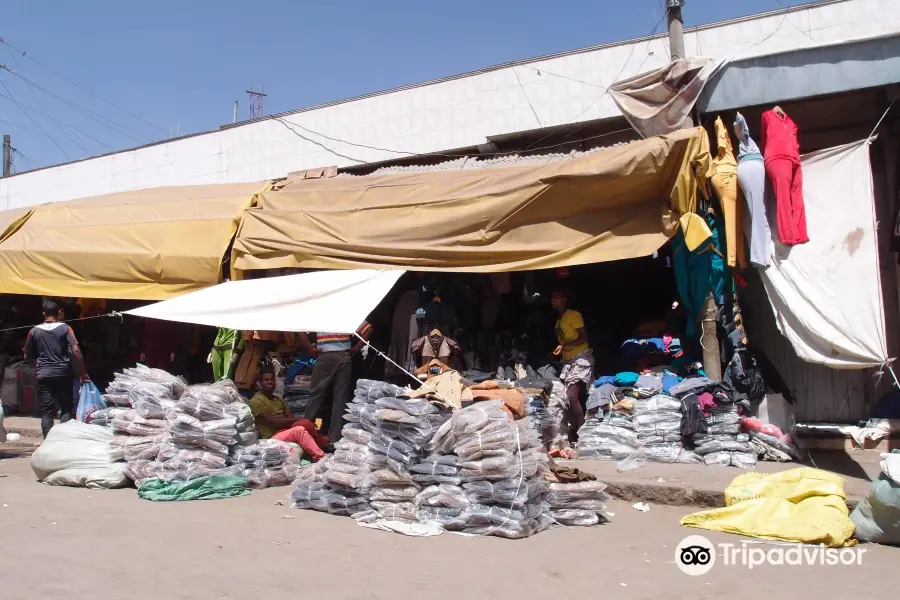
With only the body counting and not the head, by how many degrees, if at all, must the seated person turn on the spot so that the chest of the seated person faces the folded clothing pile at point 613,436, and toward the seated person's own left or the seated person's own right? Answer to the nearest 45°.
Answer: approximately 45° to the seated person's own left

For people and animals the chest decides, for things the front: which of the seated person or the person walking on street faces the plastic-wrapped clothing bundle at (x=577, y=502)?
the seated person

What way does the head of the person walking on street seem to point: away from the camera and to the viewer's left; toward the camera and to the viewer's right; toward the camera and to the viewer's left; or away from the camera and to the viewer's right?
away from the camera and to the viewer's right

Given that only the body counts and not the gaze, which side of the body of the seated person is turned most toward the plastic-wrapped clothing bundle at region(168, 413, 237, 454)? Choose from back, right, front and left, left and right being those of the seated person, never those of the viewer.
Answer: right

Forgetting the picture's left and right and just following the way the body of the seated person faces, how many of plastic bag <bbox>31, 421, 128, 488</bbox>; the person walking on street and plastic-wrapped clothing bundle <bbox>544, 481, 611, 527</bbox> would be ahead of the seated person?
1
